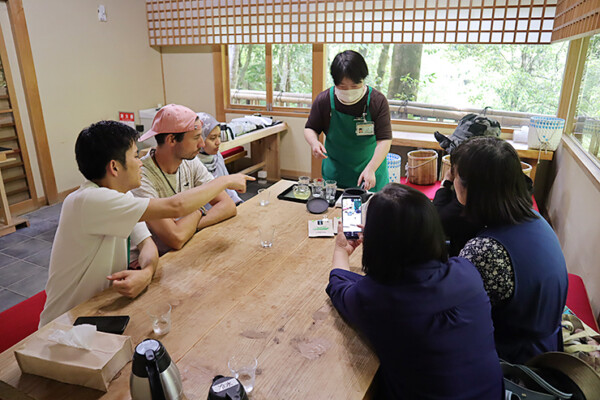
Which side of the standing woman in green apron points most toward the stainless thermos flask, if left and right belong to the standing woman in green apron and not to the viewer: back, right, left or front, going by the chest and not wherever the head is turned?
front

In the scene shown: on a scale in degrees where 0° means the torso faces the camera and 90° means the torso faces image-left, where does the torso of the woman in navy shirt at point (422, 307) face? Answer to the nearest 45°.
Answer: approximately 135°

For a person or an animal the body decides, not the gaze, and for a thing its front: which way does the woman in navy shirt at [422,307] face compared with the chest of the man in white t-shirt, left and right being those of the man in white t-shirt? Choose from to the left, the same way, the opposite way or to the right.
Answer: to the left

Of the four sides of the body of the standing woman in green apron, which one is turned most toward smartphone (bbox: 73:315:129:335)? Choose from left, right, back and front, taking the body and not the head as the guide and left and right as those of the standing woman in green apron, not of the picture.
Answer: front

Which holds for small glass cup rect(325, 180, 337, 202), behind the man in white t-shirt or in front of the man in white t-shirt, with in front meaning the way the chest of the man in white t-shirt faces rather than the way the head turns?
in front

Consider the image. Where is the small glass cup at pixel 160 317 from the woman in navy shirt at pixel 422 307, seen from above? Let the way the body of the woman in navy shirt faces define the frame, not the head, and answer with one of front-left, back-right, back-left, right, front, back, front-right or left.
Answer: front-left

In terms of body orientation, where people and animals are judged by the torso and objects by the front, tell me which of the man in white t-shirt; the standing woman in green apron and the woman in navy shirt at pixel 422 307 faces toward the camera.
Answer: the standing woman in green apron

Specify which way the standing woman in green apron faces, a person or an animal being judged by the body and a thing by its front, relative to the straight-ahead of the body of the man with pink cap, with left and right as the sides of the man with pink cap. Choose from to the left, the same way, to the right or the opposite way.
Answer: to the right

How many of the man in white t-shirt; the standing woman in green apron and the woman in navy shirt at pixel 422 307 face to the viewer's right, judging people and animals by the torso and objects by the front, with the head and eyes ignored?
1

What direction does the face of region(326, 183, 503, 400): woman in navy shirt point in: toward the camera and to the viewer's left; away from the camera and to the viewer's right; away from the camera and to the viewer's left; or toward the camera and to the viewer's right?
away from the camera and to the viewer's left

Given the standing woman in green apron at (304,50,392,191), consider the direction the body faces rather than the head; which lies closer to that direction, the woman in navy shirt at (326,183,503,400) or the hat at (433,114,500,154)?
the woman in navy shirt

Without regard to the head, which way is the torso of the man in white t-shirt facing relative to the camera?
to the viewer's right

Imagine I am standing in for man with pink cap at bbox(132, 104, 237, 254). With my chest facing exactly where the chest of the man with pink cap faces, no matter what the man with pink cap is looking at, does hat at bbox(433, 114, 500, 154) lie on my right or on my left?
on my left

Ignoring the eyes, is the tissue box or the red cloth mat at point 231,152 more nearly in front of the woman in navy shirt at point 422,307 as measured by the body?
the red cloth mat

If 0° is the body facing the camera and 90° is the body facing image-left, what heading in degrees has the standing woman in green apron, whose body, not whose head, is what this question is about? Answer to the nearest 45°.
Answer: approximately 0°
